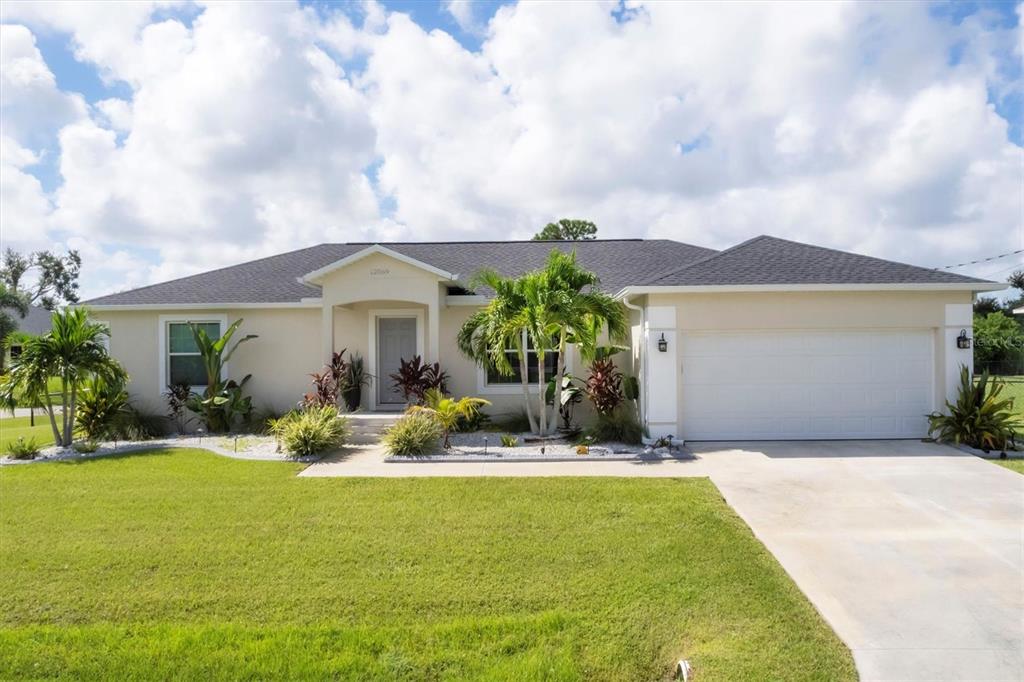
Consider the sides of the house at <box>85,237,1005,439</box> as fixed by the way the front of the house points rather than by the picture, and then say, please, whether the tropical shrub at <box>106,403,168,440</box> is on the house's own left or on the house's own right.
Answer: on the house's own right

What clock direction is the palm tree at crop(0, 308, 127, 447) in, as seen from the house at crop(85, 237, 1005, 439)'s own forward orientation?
The palm tree is roughly at 3 o'clock from the house.

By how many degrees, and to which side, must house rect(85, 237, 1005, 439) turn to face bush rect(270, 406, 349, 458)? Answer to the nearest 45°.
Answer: approximately 90° to its right

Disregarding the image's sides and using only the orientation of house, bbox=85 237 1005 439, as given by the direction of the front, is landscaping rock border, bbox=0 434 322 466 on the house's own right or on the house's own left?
on the house's own right

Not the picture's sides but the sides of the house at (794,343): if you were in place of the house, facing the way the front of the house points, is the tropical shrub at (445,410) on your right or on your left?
on your right

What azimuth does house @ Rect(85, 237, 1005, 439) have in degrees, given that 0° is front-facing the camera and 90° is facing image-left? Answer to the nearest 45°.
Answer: approximately 0°

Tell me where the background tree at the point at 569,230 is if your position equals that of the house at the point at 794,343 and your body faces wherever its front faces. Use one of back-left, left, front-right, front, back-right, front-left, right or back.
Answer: back

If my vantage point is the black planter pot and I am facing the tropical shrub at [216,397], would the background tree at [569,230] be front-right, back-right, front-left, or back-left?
back-right
